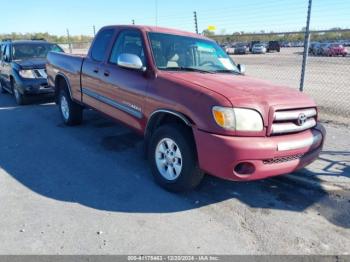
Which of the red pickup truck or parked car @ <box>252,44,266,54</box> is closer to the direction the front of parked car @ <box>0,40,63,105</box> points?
the red pickup truck

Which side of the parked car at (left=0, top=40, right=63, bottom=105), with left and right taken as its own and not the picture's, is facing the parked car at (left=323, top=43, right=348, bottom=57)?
left

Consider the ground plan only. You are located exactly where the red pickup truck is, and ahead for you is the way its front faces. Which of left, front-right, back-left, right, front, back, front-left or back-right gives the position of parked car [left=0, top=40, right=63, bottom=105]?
back

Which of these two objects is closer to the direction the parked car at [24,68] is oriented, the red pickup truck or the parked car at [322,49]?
the red pickup truck

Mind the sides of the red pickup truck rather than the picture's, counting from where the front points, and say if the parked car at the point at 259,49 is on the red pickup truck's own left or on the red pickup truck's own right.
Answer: on the red pickup truck's own left

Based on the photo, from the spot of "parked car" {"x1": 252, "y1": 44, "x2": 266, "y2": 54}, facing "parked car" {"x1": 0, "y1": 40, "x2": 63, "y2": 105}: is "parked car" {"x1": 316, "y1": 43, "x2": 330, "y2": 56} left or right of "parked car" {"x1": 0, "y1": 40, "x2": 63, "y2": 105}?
left

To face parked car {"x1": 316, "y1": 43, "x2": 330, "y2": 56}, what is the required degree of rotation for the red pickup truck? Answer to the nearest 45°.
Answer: approximately 90° to its left

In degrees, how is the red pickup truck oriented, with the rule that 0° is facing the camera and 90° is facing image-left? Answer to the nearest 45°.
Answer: approximately 315°
